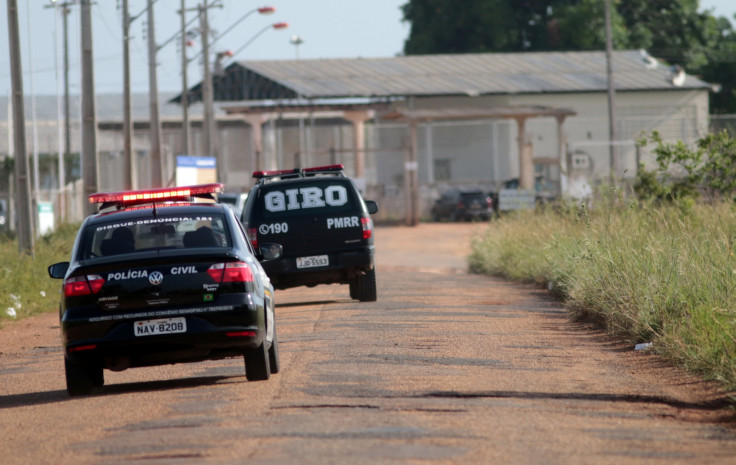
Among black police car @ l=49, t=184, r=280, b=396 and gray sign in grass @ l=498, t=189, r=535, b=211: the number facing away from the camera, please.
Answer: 1

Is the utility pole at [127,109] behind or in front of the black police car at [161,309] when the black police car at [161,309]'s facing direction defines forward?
in front

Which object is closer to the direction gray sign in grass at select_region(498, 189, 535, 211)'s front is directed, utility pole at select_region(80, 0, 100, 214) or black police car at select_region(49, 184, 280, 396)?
the black police car

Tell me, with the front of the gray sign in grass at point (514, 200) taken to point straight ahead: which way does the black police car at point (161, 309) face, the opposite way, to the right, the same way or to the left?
the opposite way

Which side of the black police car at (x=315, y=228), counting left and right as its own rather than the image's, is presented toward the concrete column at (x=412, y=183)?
front

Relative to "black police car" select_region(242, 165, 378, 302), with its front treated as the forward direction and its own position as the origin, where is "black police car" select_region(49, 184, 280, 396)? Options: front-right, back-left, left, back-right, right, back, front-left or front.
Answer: back

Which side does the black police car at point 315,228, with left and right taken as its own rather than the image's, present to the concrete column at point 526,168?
front

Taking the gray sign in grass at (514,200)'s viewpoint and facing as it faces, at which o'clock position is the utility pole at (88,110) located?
The utility pole is roughly at 2 o'clock from the gray sign in grass.

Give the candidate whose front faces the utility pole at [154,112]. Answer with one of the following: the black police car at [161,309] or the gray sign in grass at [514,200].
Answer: the black police car

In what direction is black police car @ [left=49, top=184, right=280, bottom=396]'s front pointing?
away from the camera

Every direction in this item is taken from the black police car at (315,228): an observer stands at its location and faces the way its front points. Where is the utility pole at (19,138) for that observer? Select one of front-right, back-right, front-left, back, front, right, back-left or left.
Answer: front-left

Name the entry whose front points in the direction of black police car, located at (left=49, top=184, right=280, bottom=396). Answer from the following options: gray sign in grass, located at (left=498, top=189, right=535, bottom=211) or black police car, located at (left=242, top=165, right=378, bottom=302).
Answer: the gray sign in grass

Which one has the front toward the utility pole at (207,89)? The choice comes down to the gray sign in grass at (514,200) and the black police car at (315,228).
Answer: the black police car

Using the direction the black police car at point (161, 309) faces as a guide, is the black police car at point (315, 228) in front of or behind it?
in front

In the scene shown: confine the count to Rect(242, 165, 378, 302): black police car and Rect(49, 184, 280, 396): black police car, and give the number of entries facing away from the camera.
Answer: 2

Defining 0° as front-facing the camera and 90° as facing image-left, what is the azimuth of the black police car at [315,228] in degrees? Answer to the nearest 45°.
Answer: approximately 180°
